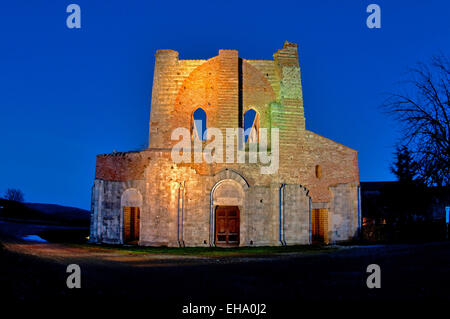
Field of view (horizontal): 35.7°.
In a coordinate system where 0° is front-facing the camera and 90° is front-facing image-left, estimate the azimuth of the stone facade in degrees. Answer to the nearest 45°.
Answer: approximately 0°
